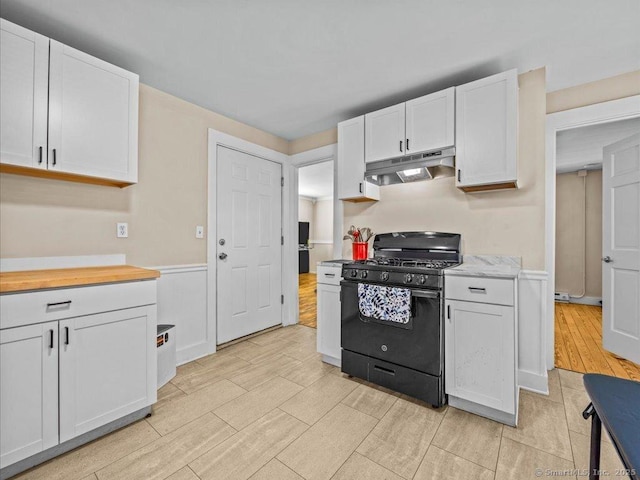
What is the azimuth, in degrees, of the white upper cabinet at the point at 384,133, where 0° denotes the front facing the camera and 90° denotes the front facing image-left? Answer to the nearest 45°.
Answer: approximately 45°

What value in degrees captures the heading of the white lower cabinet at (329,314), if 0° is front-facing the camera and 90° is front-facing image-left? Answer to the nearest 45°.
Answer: approximately 45°

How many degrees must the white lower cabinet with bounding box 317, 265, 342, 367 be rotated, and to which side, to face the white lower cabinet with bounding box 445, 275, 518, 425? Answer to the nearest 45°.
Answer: approximately 90° to its left

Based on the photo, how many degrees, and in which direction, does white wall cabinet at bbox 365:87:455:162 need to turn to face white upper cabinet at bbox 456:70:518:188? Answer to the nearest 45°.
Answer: approximately 135° to its left
